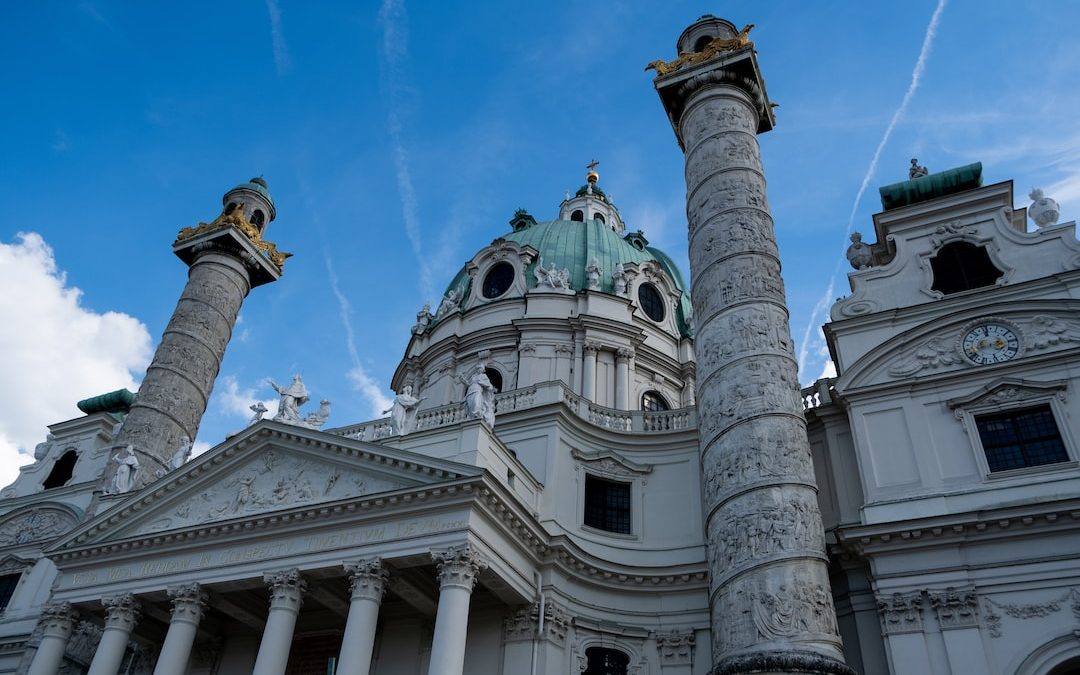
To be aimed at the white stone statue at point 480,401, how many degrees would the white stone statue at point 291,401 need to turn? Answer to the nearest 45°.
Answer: approximately 90° to its left

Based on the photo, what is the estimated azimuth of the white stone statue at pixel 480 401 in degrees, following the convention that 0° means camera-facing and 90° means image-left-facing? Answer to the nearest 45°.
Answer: approximately 45°

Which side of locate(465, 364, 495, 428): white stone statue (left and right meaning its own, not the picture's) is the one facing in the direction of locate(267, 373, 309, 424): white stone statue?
right

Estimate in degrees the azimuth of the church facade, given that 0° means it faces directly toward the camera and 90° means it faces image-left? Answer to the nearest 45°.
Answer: approximately 45°

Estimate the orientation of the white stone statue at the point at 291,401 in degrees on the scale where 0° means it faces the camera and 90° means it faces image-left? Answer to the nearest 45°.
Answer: approximately 45°

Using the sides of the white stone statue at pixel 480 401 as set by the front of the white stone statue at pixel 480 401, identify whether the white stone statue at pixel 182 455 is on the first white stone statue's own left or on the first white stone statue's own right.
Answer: on the first white stone statue's own right

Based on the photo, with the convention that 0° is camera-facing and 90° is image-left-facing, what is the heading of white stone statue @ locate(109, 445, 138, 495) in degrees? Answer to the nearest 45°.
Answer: approximately 45°

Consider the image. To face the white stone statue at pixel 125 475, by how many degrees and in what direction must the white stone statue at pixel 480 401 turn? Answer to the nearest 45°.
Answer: approximately 90° to its right

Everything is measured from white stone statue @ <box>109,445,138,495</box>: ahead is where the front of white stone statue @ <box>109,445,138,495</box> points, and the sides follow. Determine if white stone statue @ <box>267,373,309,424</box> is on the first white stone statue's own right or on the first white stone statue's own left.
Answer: on the first white stone statue's own left

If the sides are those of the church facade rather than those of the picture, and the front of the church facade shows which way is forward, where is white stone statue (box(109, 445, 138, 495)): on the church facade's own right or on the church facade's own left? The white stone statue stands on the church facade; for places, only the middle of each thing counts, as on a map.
on the church facade's own right

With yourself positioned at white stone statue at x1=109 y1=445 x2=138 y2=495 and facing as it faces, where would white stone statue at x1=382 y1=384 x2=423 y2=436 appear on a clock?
white stone statue at x1=382 y1=384 x2=423 y2=436 is roughly at 9 o'clock from white stone statue at x1=109 y1=445 x2=138 y2=495.
